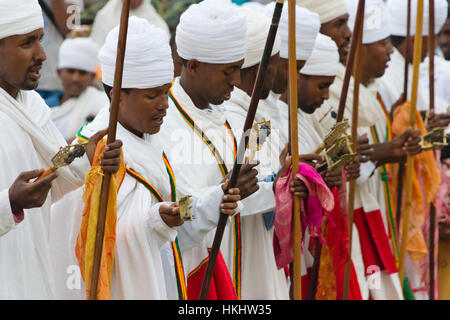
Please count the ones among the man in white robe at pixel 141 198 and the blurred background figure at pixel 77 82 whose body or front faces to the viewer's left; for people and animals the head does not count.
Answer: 0

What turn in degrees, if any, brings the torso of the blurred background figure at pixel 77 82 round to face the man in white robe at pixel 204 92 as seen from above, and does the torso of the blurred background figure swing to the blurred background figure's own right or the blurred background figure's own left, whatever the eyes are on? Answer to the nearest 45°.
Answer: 0° — they already face them

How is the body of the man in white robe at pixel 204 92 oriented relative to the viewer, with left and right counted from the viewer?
facing the viewer and to the right of the viewer

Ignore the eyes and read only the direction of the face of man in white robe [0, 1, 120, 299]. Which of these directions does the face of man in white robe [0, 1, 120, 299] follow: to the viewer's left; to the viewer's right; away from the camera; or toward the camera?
to the viewer's right

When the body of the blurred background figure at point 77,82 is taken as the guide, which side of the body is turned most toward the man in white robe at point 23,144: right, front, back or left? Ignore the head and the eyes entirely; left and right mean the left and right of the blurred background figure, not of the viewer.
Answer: front

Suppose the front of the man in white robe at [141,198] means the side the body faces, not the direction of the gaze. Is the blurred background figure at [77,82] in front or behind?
behind

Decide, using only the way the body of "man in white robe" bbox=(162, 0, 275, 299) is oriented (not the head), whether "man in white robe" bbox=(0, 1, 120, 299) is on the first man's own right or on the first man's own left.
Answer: on the first man's own right

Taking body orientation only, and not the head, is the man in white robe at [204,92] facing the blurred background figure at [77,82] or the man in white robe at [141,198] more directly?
the man in white robe

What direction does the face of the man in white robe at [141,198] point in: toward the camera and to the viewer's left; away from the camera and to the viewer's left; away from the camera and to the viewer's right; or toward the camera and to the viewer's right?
toward the camera and to the viewer's right

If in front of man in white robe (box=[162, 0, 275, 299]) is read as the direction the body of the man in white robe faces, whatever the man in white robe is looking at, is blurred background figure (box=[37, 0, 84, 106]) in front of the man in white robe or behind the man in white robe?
behind

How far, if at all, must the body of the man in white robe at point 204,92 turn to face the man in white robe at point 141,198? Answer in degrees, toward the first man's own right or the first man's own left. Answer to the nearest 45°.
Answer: approximately 90° to the first man's own right
